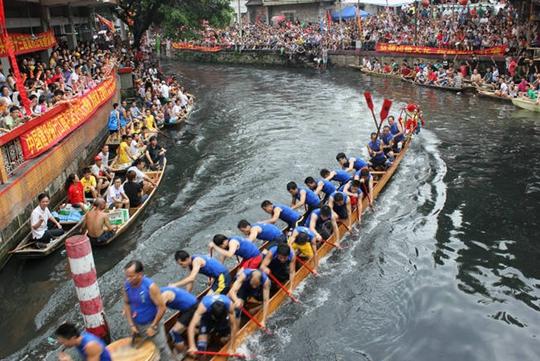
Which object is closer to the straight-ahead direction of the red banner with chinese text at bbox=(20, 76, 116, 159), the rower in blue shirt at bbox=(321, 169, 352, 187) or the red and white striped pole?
the rower in blue shirt

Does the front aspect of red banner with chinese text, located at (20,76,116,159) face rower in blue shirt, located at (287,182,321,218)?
yes

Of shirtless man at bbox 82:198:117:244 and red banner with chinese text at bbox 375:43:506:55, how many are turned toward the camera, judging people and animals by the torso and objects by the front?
1

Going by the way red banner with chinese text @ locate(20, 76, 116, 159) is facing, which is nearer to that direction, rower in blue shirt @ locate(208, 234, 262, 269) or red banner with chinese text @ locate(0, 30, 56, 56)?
the rower in blue shirt

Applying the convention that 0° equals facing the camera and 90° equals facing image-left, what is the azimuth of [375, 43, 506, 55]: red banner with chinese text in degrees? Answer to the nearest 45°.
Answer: approximately 0°

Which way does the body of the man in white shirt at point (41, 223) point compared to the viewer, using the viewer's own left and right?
facing the viewer and to the right of the viewer

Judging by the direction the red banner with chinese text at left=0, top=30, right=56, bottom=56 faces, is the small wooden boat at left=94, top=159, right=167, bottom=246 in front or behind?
in front

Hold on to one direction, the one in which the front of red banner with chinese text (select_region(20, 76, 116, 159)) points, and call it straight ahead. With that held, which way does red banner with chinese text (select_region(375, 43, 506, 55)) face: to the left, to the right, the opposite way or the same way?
to the right

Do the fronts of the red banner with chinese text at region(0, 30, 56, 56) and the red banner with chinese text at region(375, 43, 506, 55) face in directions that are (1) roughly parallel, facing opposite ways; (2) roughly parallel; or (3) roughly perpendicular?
roughly perpendicular

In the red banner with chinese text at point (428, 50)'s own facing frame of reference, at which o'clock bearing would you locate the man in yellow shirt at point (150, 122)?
The man in yellow shirt is roughly at 1 o'clock from the red banner with chinese text.
